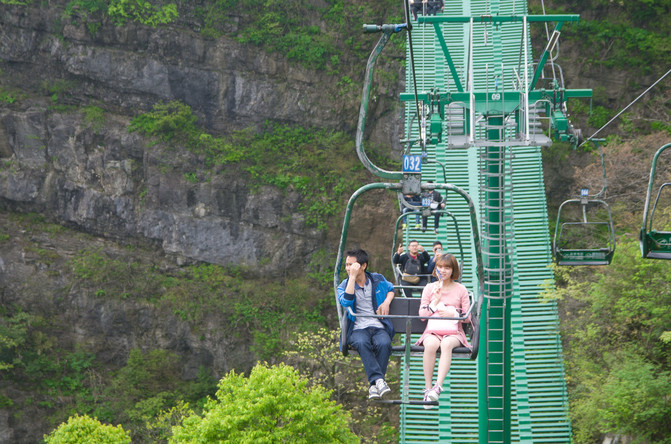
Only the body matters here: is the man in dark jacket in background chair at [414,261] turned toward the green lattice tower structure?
no

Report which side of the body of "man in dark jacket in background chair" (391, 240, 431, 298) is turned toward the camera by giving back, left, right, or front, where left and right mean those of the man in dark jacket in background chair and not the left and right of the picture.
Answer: front

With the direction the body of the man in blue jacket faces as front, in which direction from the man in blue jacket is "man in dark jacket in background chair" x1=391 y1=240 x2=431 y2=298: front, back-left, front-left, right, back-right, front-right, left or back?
back

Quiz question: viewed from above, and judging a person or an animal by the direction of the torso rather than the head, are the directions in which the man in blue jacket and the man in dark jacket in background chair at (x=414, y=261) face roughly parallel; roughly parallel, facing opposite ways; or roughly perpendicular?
roughly parallel

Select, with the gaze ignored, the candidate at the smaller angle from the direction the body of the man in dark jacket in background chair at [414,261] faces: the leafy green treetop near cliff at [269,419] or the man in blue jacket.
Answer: the man in blue jacket

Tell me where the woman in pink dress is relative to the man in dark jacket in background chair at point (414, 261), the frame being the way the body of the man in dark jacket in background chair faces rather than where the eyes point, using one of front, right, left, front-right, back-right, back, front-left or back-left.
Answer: front

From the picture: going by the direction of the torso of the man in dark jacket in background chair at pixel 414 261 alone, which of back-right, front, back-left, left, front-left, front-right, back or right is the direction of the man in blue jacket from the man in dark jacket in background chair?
front

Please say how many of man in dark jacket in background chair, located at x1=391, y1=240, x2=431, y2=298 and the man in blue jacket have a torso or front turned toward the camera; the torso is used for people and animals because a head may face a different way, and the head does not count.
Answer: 2
